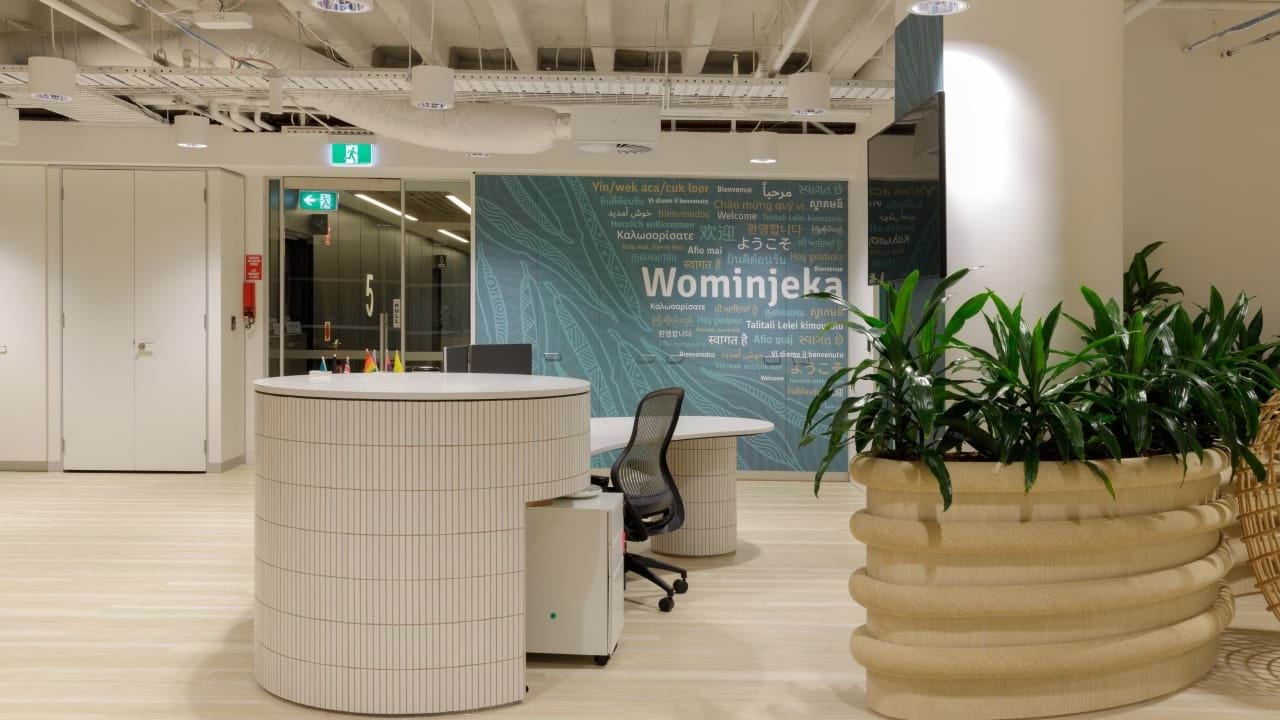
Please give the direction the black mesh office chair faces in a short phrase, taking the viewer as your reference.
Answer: facing away from the viewer and to the left of the viewer

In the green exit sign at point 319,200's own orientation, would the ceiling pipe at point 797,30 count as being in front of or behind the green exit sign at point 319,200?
in front

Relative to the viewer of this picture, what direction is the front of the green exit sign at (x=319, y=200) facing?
facing the viewer

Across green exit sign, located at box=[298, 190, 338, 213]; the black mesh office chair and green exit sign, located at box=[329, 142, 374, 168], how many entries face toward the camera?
2

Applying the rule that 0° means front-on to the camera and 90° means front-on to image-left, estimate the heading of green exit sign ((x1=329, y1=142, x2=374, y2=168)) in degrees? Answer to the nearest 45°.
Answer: approximately 0°

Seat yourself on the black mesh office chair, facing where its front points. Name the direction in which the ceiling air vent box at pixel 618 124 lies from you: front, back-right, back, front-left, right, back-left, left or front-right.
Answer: front-right

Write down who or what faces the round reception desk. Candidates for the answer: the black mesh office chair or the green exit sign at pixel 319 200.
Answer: the green exit sign

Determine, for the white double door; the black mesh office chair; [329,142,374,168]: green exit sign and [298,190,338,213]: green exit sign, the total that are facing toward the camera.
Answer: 3

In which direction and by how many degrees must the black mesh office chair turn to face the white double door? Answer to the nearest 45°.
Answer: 0° — it already faces it

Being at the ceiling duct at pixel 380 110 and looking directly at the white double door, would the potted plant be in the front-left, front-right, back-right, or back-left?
back-left
